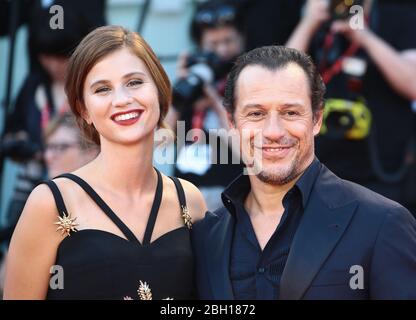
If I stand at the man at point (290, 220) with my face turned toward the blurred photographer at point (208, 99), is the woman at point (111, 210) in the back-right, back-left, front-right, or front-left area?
front-left

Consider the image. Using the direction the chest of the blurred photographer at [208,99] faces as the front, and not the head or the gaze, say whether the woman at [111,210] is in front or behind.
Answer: in front

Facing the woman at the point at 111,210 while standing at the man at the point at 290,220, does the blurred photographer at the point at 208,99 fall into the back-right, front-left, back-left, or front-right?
front-right

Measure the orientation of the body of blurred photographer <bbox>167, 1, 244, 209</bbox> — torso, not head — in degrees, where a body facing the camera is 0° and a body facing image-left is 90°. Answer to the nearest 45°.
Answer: approximately 45°

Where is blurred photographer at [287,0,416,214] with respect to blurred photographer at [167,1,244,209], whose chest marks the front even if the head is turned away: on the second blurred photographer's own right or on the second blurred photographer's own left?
on the second blurred photographer's own left

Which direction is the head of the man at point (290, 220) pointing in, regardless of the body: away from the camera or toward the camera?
toward the camera

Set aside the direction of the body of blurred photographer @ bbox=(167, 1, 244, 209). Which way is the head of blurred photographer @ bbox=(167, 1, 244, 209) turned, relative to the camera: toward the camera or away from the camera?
toward the camera

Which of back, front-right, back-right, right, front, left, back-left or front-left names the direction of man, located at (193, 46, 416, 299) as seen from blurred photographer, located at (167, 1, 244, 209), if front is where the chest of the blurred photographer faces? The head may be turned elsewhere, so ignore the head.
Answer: front-left

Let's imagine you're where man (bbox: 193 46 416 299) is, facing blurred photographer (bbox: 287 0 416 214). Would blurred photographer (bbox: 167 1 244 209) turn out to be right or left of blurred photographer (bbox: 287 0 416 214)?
left

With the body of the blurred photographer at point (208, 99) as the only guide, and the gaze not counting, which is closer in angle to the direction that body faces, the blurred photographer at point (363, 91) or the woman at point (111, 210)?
the woman

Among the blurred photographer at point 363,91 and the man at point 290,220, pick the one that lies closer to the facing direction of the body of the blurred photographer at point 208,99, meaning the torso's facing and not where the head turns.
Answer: the man

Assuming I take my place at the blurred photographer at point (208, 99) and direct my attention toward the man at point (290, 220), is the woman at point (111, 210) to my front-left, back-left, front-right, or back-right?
front-right
